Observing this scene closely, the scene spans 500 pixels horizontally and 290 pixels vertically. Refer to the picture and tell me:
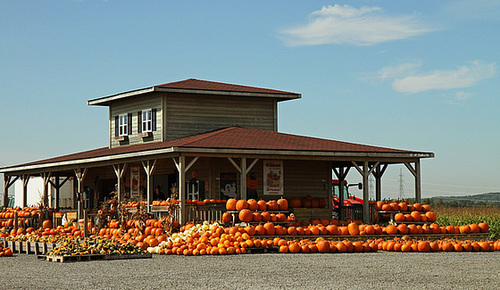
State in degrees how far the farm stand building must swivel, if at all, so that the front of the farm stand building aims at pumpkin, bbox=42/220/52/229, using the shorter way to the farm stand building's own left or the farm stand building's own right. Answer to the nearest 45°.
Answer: approximately 45° to the farm stand building's own right

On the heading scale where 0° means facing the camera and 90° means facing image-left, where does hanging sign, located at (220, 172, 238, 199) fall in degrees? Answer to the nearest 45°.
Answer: approximately 0°

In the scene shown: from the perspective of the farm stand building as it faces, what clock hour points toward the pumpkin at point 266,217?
The pumpkin is roughly at 10 o'clock from the farm stand building.

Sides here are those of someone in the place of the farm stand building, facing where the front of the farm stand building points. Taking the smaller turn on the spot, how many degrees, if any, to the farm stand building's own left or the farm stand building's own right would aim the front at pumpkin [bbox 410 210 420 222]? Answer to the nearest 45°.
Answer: approximately 90° to the farm stand building's own left

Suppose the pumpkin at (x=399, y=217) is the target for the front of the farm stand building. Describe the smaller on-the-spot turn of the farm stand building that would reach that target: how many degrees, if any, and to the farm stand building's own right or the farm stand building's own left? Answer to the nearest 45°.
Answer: approximately 90° to the farm stand building's own left

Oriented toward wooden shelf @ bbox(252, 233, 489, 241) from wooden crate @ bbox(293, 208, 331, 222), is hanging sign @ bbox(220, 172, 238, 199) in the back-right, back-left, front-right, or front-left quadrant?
back-right

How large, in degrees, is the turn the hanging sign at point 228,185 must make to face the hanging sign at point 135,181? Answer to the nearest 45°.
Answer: approximately 135° to its right

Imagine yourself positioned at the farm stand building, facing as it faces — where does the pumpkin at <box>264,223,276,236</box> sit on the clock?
The pumpkin is roughly at 10 o'clock from the farm stand building.

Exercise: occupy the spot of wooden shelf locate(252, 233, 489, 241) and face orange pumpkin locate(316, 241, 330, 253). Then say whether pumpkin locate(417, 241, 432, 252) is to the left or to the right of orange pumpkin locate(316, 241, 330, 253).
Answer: left

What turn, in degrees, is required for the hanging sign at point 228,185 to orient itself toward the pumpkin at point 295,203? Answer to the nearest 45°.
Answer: approximately 90° to its left

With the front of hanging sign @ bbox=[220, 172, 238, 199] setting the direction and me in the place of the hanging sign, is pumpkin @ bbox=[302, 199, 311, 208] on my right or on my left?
on my left

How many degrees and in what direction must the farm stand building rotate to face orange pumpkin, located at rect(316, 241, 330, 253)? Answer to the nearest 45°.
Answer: approximately 45° to its left

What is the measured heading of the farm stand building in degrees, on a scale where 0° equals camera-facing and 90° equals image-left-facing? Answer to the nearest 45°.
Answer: approximately 45°

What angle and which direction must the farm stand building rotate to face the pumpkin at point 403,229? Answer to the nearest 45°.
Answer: approximately 90° to its left

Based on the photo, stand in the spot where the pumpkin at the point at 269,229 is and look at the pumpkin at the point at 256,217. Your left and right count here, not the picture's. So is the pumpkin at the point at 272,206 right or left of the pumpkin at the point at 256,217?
right
